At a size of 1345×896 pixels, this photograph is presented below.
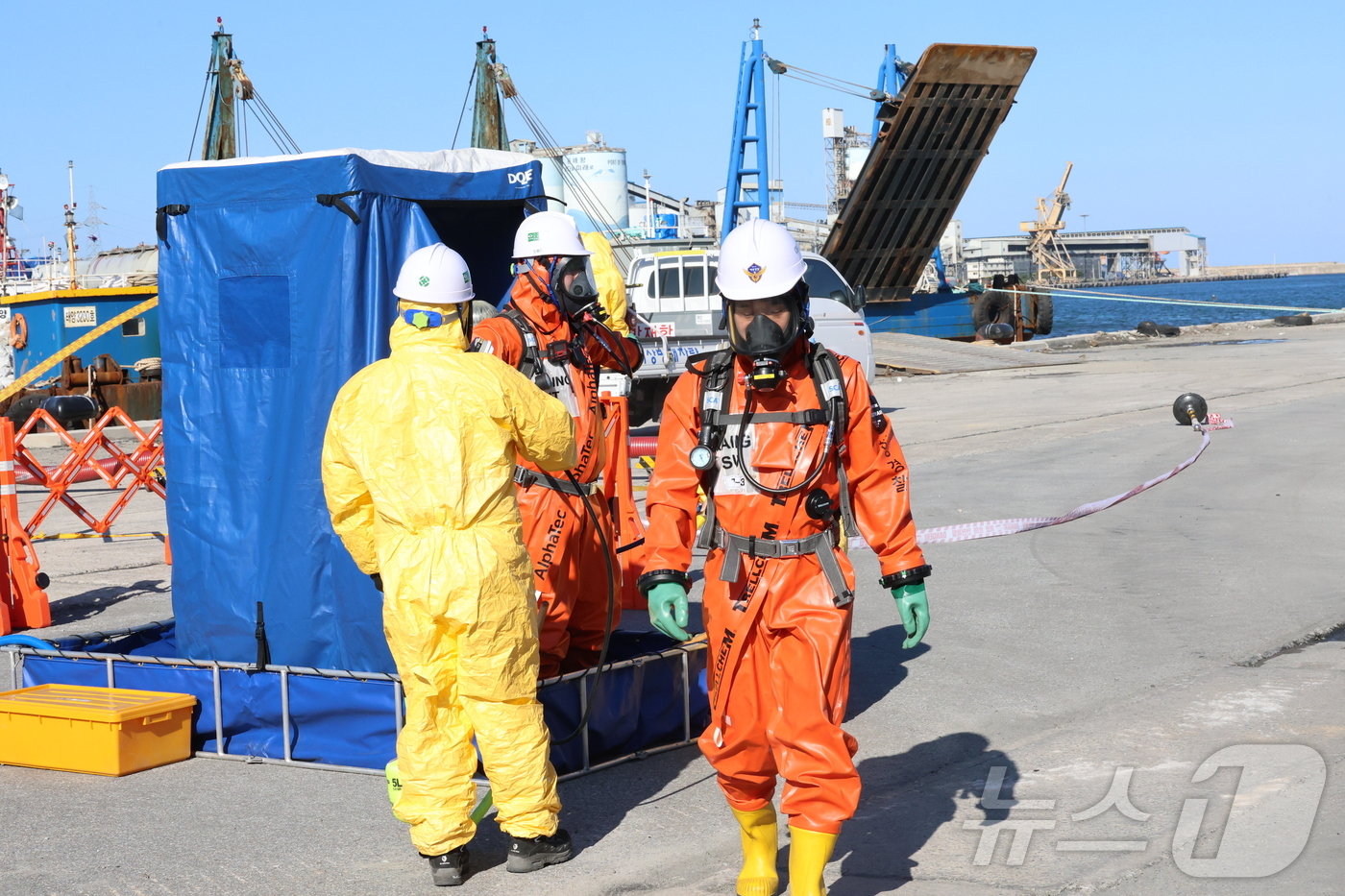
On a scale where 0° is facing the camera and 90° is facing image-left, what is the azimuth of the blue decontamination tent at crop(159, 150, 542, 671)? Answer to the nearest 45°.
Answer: approximately 315°

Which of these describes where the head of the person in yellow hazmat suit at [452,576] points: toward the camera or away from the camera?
away from the camera

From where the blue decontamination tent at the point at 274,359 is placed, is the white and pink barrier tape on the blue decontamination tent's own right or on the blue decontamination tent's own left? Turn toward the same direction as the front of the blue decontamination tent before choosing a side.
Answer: on the blue decontamination tent's own left

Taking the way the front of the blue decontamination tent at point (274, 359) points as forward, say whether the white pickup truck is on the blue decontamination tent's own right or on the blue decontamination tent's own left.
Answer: on the blue decontamination tent's own left

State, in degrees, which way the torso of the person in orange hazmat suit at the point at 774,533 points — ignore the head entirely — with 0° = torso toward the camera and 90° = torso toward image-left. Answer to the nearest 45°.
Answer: approximately 0°
